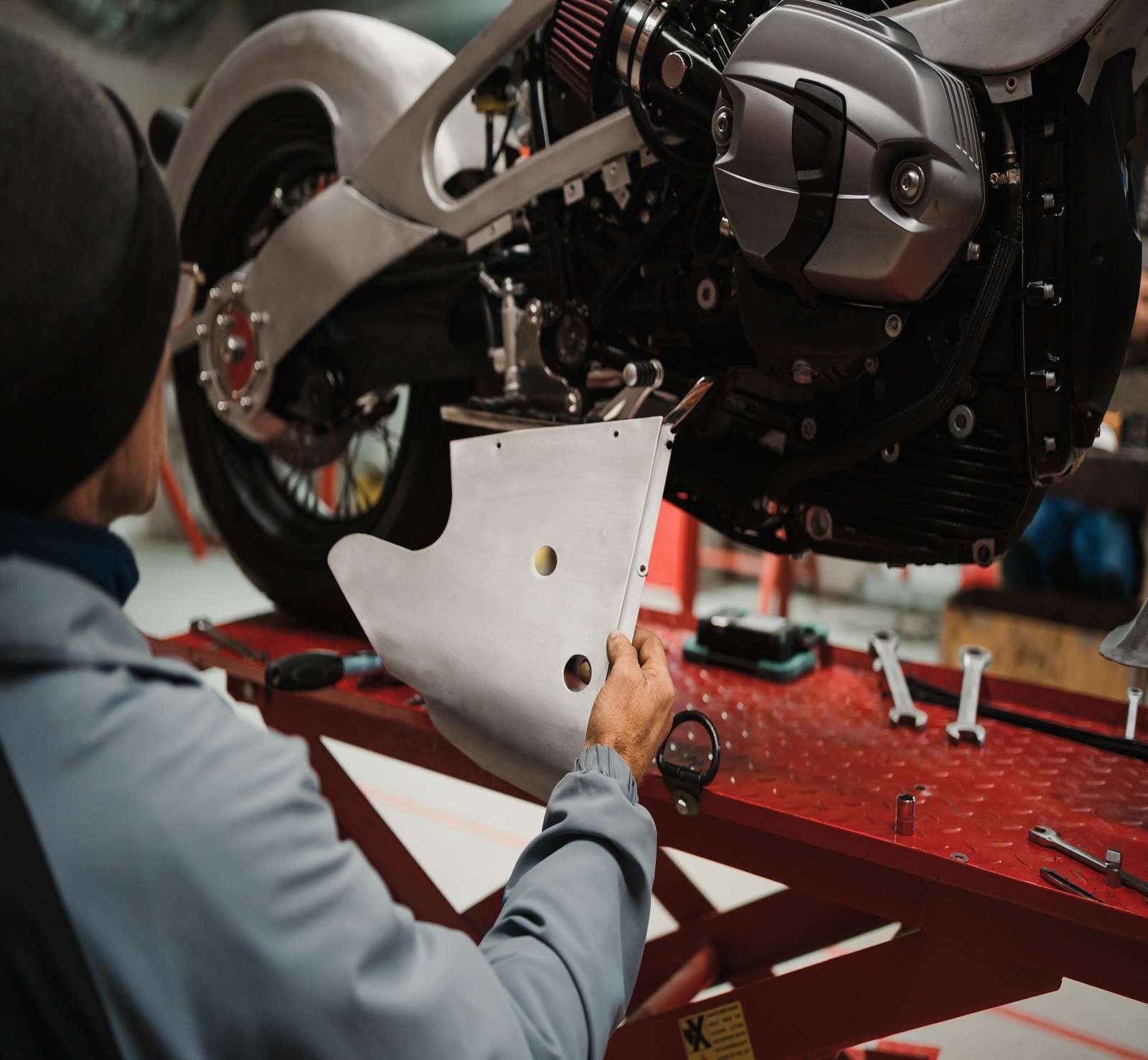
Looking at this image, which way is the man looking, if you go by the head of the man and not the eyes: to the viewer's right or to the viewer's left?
to the viewer's right

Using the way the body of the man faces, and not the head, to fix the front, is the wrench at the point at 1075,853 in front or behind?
in front

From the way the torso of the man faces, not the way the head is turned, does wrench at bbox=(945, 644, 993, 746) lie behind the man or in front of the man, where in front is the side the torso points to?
in front

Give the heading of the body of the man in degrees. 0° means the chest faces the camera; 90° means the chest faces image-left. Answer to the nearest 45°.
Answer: approximately 225°

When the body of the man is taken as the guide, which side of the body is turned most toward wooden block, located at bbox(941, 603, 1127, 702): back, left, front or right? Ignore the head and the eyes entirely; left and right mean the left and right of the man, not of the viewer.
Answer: front
